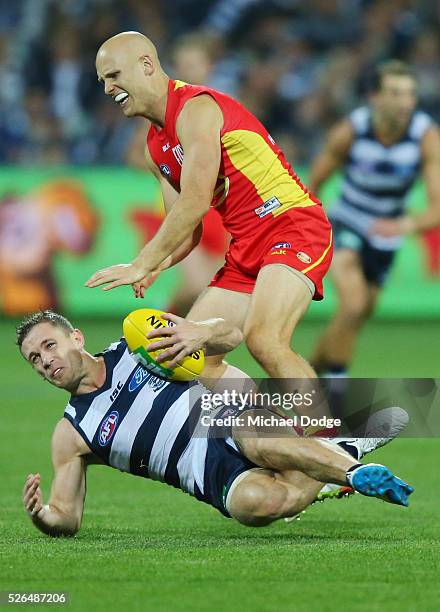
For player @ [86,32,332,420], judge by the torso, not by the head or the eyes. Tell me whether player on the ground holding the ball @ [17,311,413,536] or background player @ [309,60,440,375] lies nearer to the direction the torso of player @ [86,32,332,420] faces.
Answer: the player on the ground holding the ball

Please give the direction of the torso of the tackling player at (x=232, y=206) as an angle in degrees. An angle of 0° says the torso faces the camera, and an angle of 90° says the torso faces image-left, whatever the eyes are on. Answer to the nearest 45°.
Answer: approximately 90°
